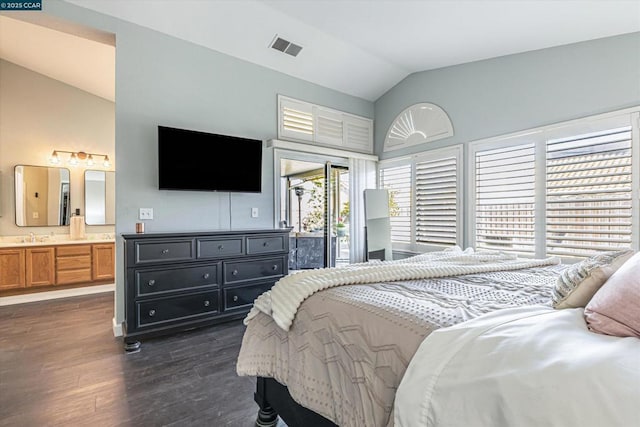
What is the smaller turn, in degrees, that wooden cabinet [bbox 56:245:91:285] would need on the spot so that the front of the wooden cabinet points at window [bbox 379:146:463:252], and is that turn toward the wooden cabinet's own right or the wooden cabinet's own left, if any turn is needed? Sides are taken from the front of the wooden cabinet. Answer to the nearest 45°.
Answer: approximately 45° to the wooden cabinet's own left

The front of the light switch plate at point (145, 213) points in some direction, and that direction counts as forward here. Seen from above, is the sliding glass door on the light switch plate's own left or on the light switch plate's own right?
on the light switch plate's own left

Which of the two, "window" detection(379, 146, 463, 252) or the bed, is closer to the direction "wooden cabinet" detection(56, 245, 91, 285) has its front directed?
the bed

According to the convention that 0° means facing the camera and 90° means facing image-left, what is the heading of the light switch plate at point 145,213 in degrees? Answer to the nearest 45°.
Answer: approximately 0°

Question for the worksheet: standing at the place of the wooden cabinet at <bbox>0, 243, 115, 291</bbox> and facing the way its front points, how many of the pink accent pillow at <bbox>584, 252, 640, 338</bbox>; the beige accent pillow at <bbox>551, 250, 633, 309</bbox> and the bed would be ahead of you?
3

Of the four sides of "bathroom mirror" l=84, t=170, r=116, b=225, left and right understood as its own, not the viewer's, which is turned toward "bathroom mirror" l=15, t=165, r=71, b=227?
right
